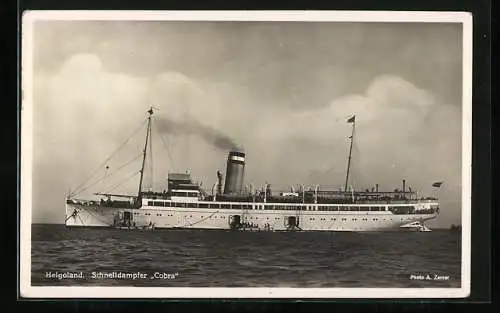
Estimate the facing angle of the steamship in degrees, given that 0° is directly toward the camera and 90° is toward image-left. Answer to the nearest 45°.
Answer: approximately 90°
